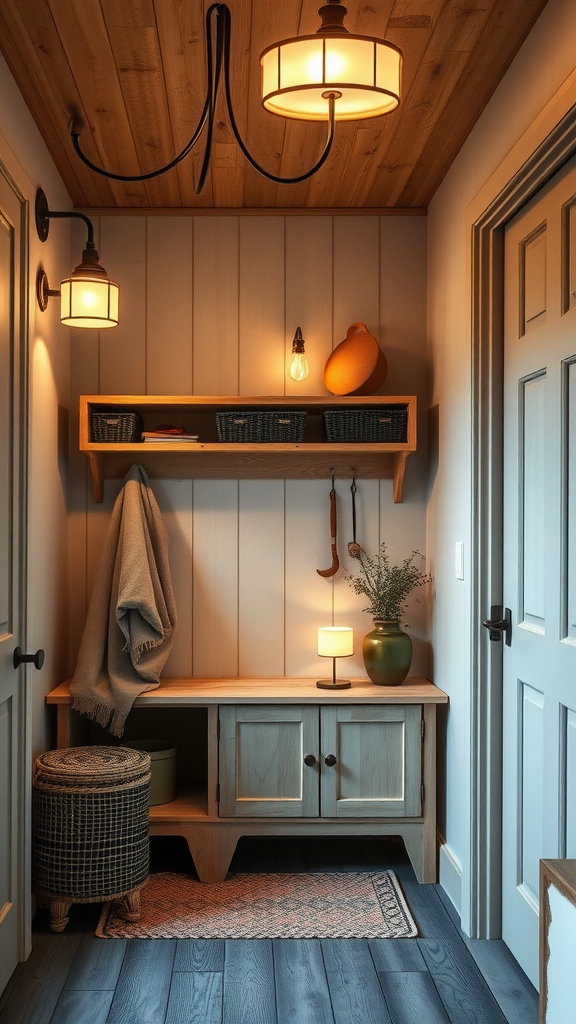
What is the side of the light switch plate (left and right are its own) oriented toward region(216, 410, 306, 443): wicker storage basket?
front

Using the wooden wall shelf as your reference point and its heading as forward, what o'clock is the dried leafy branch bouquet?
The dried leafy branch bouquet is roughly at 9 o'clock from the wooden wall shelf.

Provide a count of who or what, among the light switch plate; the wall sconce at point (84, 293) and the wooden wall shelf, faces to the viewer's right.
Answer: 1

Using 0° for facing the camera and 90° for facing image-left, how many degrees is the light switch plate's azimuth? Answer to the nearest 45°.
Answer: approximately 90°

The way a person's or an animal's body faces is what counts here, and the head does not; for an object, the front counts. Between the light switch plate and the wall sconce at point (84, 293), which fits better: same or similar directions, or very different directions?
very different directions

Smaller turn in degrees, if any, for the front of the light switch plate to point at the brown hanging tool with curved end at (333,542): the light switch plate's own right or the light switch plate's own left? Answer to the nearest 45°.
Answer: approximately 45° to the light switch plate's own right

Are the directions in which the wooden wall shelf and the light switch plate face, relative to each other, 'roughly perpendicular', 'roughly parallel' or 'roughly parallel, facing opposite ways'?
roughly perpendicular

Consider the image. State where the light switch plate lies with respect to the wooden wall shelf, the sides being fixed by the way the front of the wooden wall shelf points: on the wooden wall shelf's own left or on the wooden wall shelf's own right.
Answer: on the wooden wall shelf's own left

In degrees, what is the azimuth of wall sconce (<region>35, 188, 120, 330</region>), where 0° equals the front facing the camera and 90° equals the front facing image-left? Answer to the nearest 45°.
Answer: approximately 270°

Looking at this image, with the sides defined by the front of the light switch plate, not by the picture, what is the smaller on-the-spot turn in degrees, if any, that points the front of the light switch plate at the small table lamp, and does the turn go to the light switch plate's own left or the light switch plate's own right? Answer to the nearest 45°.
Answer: approximately 45° to the light switch plate's own right

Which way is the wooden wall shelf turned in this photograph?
toward the camera
